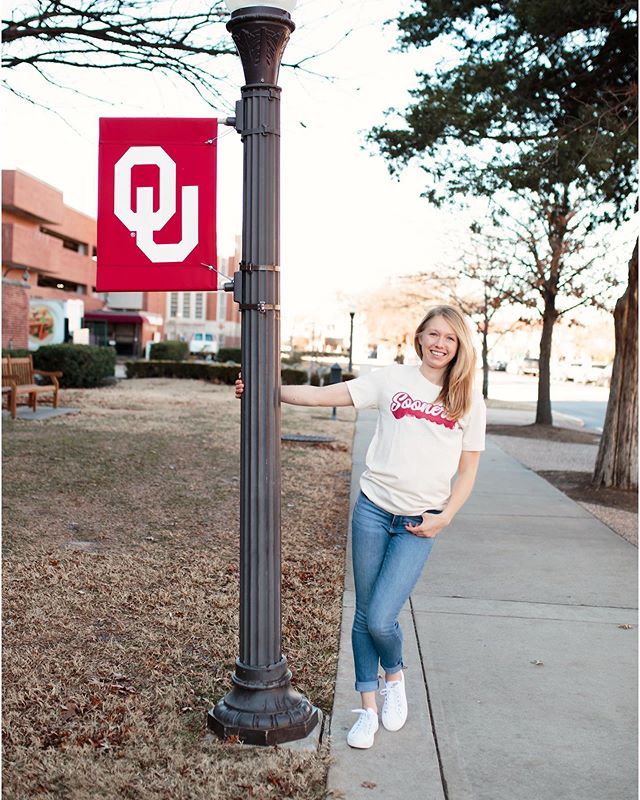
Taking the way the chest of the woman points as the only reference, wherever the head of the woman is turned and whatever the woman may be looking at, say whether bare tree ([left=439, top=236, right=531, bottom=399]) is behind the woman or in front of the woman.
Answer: behind

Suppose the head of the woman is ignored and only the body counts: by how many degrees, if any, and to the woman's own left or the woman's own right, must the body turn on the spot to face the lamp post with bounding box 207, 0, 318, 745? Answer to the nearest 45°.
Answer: approximately 90° to the woman's own right

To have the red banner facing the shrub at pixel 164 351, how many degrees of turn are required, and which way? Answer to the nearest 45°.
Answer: approximately 180°

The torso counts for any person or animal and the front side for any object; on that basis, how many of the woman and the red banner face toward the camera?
2

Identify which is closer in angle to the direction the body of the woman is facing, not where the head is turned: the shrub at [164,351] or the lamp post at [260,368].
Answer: the lamp post

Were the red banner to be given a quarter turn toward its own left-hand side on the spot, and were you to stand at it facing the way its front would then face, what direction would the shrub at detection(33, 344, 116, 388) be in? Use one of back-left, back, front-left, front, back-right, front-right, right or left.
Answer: left

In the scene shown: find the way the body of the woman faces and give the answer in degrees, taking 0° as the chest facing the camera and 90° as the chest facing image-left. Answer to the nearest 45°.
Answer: approximately 0°

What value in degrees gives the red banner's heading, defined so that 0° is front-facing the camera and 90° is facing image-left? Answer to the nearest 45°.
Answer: approximately 0°

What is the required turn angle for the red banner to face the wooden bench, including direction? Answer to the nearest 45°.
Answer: approximately 180°

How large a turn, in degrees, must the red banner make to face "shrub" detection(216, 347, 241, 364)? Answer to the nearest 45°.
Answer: approximately 180°
